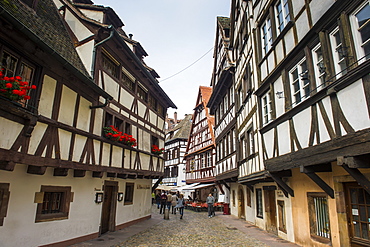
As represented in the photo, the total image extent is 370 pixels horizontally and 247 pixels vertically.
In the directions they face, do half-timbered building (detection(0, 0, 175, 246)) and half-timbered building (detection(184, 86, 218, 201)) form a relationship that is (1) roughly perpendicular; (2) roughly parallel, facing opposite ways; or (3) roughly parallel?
roughly perpendicular

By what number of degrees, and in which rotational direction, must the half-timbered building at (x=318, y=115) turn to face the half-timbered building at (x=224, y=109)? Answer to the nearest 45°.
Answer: approximately 90° to its right

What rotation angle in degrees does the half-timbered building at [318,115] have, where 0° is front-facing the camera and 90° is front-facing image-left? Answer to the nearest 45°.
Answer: approximately 45°

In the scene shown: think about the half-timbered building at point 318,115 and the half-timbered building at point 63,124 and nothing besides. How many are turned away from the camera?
0

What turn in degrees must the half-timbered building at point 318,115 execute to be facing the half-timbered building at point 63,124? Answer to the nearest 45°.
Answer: approximately 45° to its right

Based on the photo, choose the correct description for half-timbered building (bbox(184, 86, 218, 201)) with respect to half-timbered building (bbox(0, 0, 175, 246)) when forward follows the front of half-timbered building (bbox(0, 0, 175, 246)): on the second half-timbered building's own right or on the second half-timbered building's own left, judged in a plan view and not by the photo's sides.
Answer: on the second half-timbered building's own left

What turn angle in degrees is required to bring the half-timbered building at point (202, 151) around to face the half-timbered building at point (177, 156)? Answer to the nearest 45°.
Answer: approximately 135° to its right

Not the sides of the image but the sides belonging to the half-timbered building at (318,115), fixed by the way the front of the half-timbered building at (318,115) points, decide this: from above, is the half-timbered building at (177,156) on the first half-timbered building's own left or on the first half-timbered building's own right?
on the first half-timbered building's own right

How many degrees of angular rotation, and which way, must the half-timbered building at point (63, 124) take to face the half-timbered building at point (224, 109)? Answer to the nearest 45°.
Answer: approximately 90° to its left

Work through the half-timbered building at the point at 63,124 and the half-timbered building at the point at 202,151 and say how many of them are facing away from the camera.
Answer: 0

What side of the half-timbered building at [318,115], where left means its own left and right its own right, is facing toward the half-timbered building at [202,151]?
right
